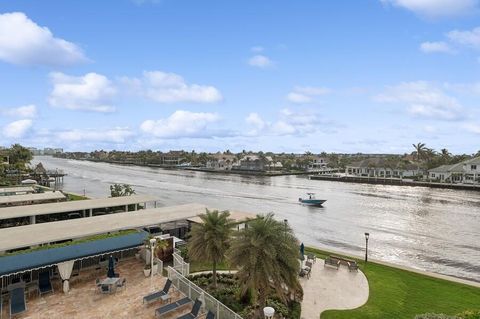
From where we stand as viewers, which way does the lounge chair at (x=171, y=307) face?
facing the viewer and to the left of the viewer

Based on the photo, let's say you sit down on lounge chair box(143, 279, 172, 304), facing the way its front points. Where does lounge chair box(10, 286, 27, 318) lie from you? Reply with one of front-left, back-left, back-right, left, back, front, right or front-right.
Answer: front-right

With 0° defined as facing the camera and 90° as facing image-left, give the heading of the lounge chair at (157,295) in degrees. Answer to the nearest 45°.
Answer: approximately 45°

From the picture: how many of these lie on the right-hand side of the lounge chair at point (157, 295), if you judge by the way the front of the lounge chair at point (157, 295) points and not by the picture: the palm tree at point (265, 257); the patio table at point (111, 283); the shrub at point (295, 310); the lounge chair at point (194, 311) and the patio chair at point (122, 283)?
2

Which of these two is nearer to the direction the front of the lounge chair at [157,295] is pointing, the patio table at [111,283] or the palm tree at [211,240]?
the patio table

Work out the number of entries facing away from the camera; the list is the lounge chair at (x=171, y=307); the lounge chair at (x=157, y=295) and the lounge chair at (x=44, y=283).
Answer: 0

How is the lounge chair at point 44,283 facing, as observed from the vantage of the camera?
facing the viewer and to the right of the viewer

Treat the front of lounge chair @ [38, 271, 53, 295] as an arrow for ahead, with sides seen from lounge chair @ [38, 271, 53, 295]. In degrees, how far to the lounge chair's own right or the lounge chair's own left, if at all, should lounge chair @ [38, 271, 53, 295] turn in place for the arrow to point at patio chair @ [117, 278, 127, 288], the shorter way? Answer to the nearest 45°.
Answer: approximately 45° to the lounge chair's own left

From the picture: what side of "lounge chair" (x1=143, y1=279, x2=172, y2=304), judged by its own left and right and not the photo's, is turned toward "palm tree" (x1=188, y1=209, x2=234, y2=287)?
back

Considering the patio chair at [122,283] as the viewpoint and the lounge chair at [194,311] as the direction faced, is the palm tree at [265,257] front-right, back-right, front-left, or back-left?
front-left

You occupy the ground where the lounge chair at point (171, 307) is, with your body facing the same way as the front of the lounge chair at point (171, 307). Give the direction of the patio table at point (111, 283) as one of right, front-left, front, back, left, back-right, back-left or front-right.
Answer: right

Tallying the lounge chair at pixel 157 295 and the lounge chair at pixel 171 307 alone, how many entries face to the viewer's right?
0

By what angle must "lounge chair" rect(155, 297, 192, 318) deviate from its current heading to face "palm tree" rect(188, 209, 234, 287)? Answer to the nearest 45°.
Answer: approximately 180°
